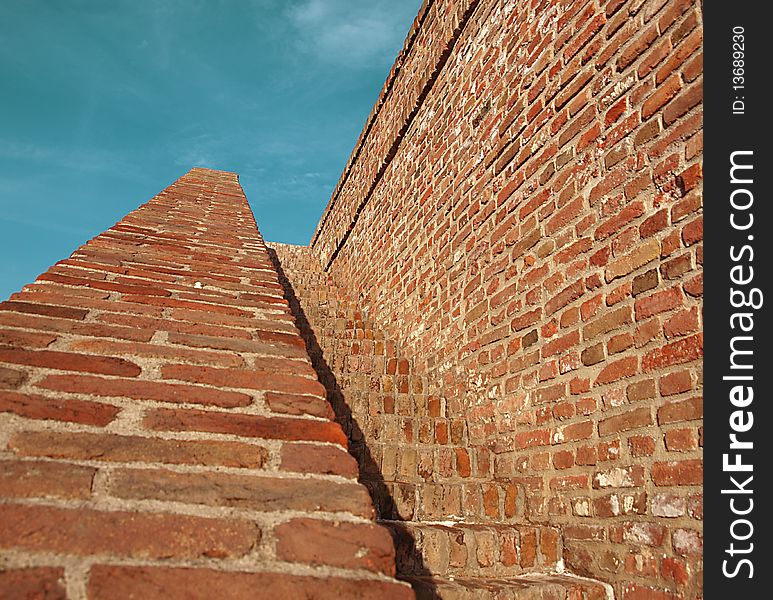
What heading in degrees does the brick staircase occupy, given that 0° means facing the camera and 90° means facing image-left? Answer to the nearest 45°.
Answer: approximately 0°
